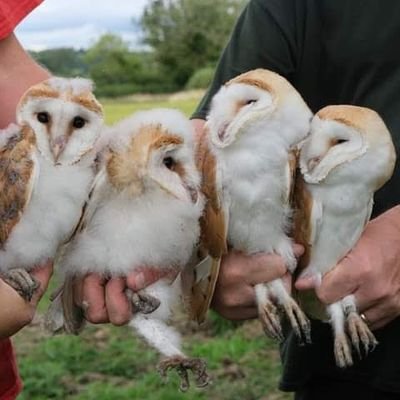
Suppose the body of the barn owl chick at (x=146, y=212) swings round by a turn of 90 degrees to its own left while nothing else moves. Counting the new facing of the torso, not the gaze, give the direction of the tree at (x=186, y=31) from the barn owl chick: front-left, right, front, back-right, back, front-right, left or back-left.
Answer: front-left

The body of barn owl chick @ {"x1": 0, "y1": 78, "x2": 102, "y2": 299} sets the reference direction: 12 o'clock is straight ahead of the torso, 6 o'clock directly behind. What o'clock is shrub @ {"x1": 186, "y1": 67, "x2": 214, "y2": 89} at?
The shrub is roughly at 8 o'clock from the barn owl chick.

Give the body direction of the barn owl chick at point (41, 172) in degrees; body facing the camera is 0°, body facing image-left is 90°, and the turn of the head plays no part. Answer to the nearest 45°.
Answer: approximately 315°

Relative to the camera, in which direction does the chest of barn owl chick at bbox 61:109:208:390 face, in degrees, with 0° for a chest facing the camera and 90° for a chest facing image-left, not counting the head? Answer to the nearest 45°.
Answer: approximately 315°

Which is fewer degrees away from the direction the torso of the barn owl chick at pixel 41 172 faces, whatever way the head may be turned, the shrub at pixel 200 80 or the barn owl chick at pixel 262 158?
the barn owl chick

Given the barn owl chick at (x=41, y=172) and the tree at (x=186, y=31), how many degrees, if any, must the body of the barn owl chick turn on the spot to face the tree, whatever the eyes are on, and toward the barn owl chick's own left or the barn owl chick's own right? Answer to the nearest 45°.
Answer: approximately 135° to the barn owl chick's own left

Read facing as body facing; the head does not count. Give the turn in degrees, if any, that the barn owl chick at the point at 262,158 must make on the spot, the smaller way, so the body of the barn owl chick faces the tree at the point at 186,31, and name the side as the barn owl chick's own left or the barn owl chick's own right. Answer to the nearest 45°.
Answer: approximately 135° to the barn owl chick's own right

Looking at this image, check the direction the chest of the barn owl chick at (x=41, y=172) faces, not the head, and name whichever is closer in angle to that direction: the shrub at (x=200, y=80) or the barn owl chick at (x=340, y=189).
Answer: the barn owl chick

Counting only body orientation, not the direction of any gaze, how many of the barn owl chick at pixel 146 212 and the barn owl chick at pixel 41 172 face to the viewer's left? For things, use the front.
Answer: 0
